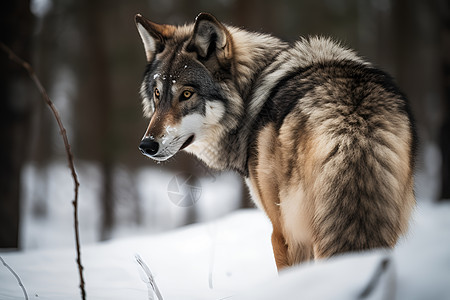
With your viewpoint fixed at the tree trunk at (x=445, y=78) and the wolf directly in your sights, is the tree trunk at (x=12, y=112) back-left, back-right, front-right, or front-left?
front-right

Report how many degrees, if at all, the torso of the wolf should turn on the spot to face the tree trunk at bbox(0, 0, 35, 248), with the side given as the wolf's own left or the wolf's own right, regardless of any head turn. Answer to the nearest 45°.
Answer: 0° — it already faces it

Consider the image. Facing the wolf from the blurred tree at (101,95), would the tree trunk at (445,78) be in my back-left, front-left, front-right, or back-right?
front-left

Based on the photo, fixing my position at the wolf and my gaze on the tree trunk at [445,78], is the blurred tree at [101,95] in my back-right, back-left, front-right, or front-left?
front-left

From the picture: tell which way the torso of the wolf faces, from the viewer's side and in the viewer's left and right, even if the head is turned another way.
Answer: facing away from the viewer and to the left of the viewer

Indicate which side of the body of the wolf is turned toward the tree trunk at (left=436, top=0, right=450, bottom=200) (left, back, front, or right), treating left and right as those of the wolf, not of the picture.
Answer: right

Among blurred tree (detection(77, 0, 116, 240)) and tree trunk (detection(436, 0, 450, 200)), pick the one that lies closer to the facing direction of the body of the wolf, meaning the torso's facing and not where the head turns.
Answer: the blurred tree

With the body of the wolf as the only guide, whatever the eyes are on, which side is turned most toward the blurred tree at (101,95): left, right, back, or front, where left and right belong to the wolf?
front
